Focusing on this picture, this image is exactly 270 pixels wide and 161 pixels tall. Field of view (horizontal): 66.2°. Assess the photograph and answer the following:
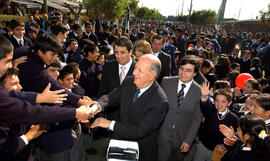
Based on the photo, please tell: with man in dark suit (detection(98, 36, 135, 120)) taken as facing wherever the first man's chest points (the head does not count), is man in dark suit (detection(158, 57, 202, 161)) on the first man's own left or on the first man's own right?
on the first man's own left

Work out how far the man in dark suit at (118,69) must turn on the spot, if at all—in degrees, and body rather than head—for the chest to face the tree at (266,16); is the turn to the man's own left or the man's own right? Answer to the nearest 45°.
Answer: approximately 135° to the man's own left

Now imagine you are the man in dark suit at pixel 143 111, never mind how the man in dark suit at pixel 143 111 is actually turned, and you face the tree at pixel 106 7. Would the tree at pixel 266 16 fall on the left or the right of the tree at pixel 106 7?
right

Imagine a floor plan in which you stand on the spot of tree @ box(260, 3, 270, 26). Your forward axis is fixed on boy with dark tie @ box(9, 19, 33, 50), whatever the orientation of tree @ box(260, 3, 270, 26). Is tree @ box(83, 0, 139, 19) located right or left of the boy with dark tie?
right

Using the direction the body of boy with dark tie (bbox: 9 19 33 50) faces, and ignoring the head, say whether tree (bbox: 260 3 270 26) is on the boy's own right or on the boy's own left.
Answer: on the boy's own left

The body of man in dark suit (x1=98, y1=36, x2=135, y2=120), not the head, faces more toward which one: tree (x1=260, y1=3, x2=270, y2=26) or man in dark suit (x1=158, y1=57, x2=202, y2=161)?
the man in dark suit

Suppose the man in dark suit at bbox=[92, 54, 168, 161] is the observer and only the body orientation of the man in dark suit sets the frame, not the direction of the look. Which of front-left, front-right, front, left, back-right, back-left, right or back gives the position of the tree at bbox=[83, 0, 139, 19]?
back-right

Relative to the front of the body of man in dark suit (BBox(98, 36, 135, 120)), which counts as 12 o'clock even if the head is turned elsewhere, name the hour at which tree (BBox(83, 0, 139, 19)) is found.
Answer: The tree is roughly at 6 o'clock from the man in dark suit.

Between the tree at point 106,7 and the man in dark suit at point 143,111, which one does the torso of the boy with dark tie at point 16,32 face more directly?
the man in dark suit

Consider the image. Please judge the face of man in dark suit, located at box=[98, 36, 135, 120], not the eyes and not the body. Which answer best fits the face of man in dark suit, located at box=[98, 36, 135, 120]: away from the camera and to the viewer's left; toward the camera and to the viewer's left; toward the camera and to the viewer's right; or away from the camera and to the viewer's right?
toward the camera and to the viewer's left

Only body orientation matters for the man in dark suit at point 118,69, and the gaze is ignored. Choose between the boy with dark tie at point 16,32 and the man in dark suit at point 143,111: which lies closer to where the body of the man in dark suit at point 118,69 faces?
the man in dark suit

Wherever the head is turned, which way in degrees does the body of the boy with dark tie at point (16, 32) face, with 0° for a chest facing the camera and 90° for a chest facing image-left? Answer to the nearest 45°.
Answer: approximately 315°
